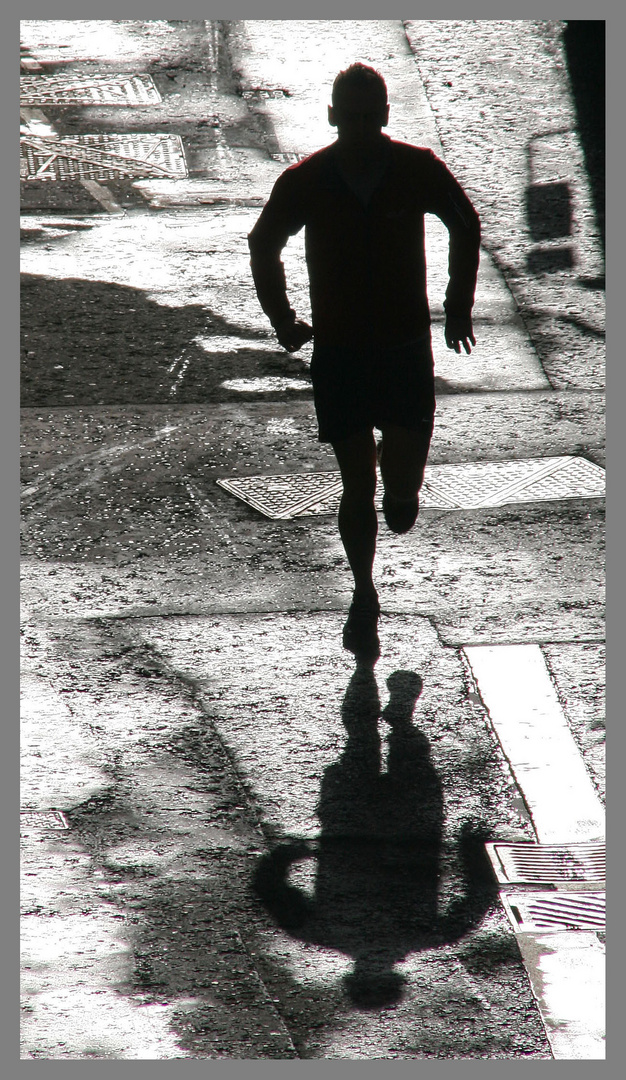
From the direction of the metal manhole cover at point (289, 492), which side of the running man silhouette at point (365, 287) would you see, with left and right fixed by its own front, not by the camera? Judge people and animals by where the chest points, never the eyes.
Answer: back

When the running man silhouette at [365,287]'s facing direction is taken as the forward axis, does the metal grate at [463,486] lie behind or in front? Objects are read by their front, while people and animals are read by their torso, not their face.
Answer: behind

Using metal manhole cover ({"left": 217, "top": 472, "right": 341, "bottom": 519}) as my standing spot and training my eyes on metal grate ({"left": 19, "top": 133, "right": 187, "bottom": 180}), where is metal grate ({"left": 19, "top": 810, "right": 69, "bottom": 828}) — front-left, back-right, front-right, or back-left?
back-left

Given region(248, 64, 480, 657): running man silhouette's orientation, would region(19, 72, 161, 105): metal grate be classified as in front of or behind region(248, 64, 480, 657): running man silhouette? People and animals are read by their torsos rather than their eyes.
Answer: behind

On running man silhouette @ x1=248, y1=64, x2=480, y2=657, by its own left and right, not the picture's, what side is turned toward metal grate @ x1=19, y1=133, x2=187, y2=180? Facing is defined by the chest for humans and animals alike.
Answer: back

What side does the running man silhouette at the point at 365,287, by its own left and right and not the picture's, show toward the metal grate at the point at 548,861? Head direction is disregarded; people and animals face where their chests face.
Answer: front

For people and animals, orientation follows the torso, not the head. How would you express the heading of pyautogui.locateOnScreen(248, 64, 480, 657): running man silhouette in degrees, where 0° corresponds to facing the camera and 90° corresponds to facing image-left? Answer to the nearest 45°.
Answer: approximately 0°

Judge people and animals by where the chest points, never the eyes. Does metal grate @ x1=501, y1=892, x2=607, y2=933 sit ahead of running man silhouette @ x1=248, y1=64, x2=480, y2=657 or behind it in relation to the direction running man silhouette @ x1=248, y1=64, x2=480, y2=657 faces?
ahead

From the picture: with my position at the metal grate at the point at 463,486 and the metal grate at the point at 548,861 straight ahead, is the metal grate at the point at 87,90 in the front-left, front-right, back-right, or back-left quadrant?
back-right
